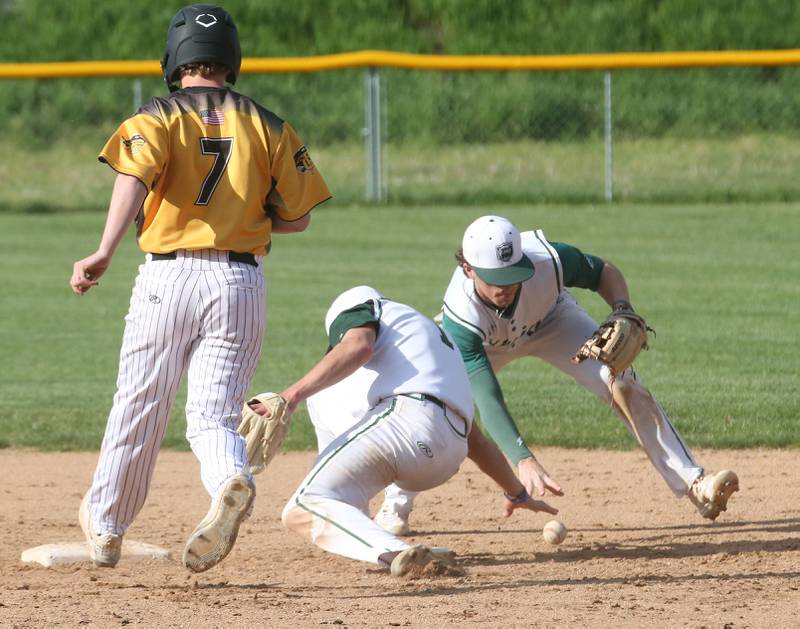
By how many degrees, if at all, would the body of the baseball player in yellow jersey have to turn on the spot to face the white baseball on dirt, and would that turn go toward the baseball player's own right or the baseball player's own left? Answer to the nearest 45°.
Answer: approximately 90° to the baseball player's own right

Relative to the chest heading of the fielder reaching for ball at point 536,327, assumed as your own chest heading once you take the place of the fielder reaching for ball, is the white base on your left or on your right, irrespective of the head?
on your right

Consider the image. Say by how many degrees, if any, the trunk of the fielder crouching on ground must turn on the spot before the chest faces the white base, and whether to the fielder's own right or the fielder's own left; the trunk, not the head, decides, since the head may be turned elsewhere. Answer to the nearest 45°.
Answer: approximately 45° to the fielder's own left

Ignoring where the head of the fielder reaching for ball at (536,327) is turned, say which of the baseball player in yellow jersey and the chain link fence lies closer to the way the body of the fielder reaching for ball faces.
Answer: the baseball player in yellow jersey

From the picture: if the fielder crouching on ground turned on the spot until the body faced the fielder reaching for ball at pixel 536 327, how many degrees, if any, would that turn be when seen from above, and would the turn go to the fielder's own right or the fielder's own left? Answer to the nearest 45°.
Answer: approximately 90° to the fielder's own right

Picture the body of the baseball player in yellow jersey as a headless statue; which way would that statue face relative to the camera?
away from the camera

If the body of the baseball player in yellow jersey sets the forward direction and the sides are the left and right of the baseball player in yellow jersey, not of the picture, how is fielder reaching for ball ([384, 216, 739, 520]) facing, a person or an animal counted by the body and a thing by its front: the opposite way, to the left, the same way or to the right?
the opposite way

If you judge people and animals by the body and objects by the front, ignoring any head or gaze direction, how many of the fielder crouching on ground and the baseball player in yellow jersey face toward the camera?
0

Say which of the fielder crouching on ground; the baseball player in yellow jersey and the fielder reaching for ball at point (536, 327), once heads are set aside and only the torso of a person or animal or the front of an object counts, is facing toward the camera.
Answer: the fielder reaching for ball

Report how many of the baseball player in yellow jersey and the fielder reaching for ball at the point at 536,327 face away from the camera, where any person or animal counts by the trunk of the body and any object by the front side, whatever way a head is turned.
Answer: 1

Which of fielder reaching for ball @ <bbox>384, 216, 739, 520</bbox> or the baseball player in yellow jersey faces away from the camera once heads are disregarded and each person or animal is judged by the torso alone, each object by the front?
the baseball player in yellow jersey

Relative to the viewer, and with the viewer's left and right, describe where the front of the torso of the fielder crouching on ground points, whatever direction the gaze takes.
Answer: facing away from the viewer and to the left of the viewer

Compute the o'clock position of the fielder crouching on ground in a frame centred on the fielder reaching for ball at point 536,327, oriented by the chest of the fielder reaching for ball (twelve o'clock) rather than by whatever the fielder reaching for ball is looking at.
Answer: The fielder crouching on ground is roughly at 1 o'clock from the fielder reaching for ball.

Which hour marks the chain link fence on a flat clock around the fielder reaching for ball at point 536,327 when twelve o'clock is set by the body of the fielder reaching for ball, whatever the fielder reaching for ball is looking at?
The chain link fence is roughly at 6 o'clock from the fielder reaching for ball.

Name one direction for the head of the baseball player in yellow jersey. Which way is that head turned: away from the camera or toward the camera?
away from the camera

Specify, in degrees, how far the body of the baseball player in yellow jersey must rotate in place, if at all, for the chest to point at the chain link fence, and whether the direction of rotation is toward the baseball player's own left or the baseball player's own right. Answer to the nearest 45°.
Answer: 0° — they already face it

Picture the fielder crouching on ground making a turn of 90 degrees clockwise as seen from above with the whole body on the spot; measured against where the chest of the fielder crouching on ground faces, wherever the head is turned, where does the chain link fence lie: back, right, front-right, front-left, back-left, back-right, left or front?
front-left

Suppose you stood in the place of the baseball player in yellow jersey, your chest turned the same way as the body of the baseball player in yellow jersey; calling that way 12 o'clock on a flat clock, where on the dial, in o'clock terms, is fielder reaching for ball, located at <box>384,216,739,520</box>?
The fielder reaching for ball is roughly at 2 o'clock from the baseball player in yellow jersey.
